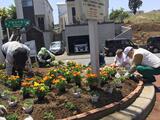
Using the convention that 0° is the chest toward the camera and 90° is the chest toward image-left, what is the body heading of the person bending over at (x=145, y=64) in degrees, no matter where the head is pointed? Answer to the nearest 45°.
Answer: approximately 90°

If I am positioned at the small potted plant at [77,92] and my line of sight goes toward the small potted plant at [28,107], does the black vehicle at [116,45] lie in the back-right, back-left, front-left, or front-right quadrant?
back-right

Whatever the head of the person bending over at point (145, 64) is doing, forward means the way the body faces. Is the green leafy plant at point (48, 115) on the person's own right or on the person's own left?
on the person's own left

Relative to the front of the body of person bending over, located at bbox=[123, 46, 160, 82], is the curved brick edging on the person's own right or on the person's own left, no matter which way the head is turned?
on the person's own left

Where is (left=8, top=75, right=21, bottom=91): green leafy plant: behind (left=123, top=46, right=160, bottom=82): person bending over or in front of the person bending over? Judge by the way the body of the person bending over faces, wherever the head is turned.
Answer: in front

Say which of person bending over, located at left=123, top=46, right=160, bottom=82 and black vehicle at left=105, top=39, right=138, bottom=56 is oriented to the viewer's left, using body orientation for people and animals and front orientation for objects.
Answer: the person bending over

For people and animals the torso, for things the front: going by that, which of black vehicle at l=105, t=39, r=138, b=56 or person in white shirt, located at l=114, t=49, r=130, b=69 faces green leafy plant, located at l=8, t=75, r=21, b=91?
the person in white shirt

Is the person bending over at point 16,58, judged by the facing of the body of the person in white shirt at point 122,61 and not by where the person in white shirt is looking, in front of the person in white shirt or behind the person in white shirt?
in front
